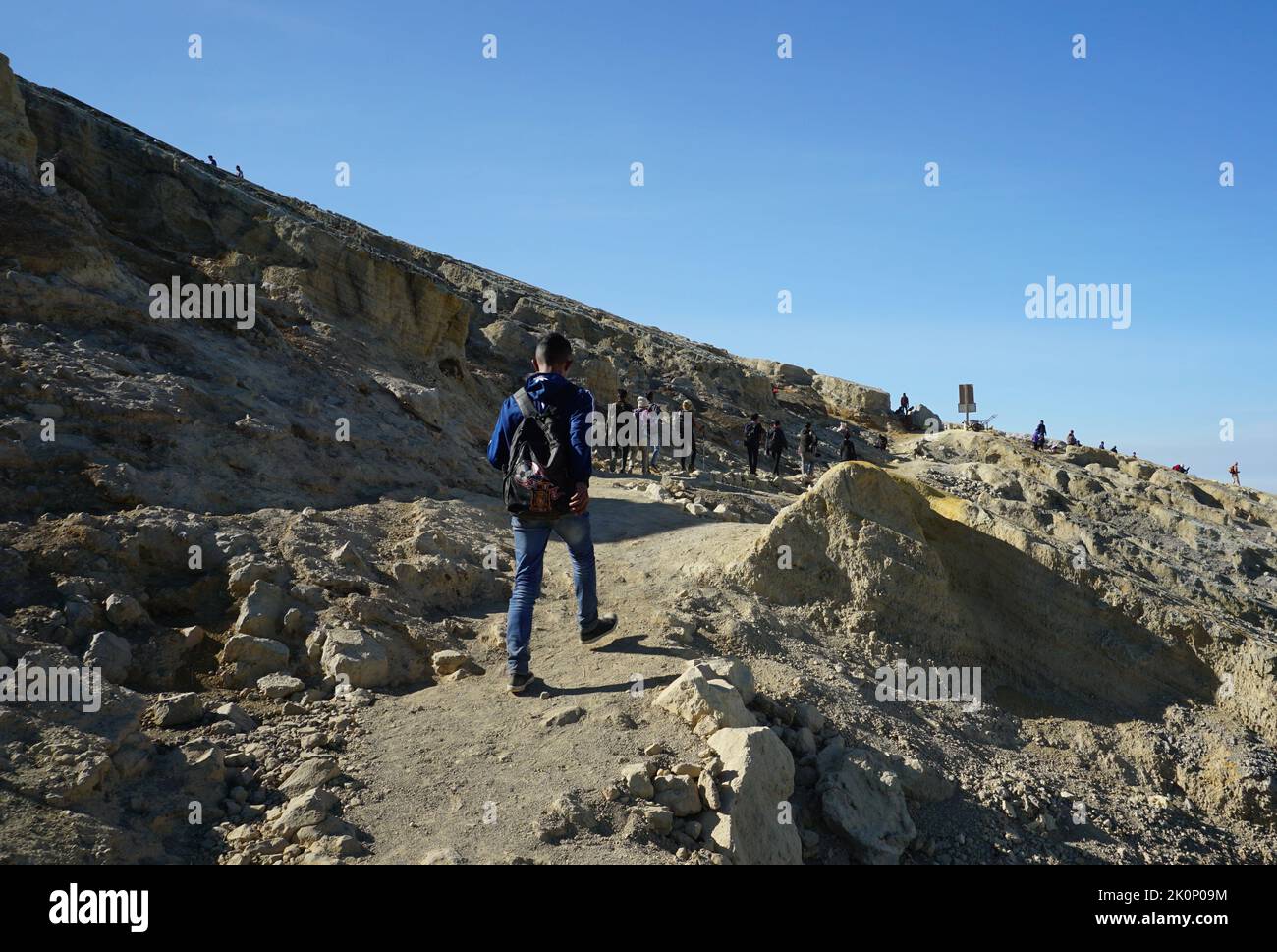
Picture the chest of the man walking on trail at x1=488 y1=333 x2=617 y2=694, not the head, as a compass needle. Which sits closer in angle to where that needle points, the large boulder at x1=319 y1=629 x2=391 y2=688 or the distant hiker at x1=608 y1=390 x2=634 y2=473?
the distant hiker

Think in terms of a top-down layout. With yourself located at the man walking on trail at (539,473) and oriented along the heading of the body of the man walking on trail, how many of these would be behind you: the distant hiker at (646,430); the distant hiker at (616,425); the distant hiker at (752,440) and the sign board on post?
0

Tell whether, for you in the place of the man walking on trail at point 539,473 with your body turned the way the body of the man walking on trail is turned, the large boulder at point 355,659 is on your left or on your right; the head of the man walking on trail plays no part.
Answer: on your left

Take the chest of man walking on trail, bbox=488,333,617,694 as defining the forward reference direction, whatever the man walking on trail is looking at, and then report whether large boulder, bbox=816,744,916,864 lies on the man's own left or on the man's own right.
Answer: on the man's own right

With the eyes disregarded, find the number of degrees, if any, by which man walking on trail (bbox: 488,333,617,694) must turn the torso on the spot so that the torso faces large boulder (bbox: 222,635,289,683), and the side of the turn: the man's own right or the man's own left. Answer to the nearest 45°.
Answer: approximately 135° to the man's own left

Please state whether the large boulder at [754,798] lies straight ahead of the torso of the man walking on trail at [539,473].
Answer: no

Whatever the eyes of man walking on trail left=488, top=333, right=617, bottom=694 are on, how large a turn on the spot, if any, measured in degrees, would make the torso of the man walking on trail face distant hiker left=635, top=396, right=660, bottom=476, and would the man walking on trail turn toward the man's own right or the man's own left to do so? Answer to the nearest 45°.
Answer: approximately 45° to the man's own left

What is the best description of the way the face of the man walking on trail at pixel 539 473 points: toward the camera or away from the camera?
away from the camera

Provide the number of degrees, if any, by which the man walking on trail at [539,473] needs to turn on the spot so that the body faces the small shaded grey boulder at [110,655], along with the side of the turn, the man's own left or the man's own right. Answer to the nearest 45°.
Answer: approximately 135° to the man's own left

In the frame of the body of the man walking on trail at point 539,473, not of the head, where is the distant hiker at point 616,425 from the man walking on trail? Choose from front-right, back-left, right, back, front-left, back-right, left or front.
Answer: front-left

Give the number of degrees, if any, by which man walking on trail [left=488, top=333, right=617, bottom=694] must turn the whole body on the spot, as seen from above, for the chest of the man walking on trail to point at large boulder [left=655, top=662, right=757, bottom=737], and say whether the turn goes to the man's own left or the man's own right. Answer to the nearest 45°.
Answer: approximately 90° to the man's own right

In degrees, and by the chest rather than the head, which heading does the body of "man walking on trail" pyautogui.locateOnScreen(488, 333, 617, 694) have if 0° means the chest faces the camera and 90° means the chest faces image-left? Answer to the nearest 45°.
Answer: approximately 225°
